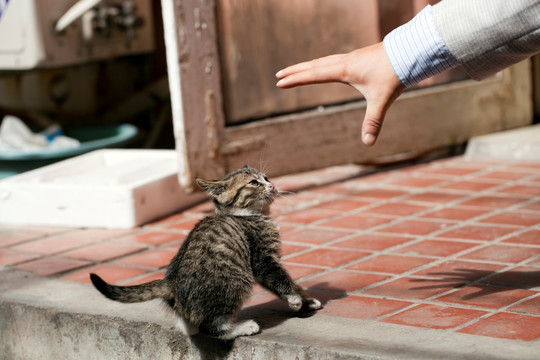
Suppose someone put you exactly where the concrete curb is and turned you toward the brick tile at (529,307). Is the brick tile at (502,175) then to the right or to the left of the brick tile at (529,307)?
left

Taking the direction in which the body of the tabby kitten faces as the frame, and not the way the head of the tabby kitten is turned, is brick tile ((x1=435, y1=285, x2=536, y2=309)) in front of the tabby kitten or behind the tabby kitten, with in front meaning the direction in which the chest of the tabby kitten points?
in front

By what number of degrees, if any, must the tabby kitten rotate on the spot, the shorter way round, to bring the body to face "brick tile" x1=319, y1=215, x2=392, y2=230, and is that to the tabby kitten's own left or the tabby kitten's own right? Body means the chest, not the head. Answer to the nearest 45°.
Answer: approximately 45° to the tabby kitten's own left

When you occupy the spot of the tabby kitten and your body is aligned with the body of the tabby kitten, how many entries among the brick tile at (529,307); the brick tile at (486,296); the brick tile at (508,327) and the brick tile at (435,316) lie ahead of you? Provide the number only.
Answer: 4

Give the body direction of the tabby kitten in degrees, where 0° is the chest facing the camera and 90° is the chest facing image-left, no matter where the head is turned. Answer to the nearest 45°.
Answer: approximately 270°

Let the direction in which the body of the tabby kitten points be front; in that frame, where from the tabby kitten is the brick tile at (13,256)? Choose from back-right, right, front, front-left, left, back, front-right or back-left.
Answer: back-left

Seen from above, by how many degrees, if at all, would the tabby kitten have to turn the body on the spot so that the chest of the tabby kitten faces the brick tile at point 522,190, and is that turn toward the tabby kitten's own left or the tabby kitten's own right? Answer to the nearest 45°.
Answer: approximately 45° to the tabby kitten's own left

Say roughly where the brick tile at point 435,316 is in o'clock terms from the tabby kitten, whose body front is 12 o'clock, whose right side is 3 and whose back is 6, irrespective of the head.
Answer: The brick tile is roughly at 12 o'clock from the tabby kitten.

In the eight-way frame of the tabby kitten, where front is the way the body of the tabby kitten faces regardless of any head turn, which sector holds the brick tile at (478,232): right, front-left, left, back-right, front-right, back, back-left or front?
front-left

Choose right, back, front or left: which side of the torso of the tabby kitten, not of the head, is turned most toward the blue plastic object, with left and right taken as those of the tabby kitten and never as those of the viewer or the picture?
left

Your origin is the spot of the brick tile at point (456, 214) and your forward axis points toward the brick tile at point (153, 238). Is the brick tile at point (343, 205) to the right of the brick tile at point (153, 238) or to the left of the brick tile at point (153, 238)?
right
